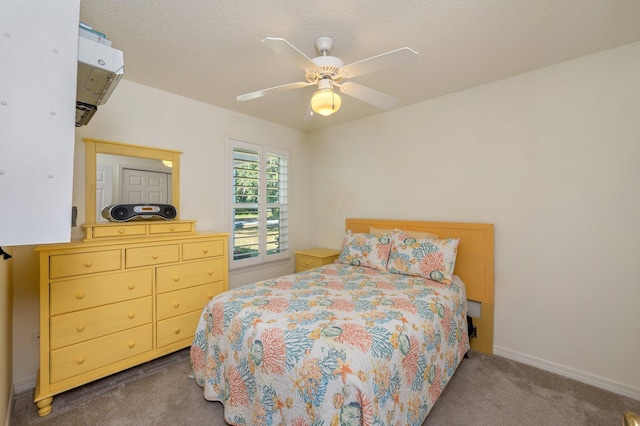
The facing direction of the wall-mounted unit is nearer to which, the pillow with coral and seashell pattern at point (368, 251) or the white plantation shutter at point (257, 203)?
the pillow with coral and seashell pattern

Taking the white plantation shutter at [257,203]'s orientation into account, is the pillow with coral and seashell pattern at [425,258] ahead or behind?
ahead

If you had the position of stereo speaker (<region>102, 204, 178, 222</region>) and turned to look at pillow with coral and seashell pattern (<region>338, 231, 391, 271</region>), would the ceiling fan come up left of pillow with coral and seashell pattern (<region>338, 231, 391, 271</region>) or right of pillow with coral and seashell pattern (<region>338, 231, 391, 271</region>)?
right

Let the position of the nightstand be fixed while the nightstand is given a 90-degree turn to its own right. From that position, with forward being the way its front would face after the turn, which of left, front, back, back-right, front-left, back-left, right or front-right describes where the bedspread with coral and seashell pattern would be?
back-left

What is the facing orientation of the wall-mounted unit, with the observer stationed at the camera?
facing the viewer and to the right of the viewer

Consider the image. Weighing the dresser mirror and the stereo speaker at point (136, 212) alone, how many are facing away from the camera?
0

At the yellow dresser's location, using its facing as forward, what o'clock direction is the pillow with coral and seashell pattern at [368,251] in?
The pillow with coral and seashell pattern is roughly at 11 o'clock from the yellow dresser.

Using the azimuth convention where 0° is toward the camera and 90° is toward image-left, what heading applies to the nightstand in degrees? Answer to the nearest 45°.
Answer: approximately 45°

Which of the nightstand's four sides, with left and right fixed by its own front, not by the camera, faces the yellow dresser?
front

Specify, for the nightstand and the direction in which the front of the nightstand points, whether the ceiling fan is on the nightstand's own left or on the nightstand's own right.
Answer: on the nightstand's own left

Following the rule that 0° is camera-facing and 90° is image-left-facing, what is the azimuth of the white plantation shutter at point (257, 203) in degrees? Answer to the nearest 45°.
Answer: approximately 315°

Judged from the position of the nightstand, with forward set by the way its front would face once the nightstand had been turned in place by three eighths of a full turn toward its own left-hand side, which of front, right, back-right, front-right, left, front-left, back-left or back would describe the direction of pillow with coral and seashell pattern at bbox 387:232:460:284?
front-right

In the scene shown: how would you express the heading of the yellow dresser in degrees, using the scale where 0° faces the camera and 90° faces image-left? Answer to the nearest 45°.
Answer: approximately 315°

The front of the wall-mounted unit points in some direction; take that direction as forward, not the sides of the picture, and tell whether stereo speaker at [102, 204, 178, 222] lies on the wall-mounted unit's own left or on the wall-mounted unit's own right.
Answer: on the wall-mounted unit's own left
